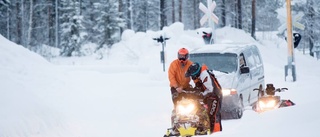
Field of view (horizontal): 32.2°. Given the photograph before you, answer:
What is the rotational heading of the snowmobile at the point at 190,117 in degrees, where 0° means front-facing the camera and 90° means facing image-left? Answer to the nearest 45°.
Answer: approximately 0°

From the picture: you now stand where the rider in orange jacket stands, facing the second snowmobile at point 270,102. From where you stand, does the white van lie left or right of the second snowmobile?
left

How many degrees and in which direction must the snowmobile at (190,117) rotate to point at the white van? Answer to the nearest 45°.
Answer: approximately 180°

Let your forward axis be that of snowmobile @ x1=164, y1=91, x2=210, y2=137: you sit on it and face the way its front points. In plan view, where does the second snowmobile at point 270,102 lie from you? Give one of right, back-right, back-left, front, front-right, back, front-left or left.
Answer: back-left

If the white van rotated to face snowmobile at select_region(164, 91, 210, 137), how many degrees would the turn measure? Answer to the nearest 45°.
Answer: approximately 45° to its left

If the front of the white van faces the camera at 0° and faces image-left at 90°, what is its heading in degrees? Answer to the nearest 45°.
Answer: approximately 45°

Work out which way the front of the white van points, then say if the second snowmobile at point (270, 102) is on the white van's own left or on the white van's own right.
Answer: on the white van's own left
